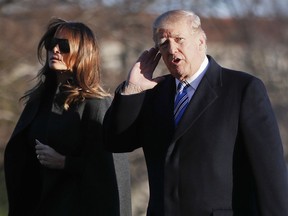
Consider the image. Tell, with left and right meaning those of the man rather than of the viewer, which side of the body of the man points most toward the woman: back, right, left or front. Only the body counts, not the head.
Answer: right

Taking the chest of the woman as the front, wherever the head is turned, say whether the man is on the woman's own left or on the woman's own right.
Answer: on the woman's own left

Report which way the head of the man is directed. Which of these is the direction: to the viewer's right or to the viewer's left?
to the viewer's left

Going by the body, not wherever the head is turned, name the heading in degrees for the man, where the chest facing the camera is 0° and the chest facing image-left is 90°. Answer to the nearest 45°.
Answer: approximately 45°

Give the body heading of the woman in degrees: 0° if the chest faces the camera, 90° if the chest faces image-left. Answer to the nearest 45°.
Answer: approximately 45°
